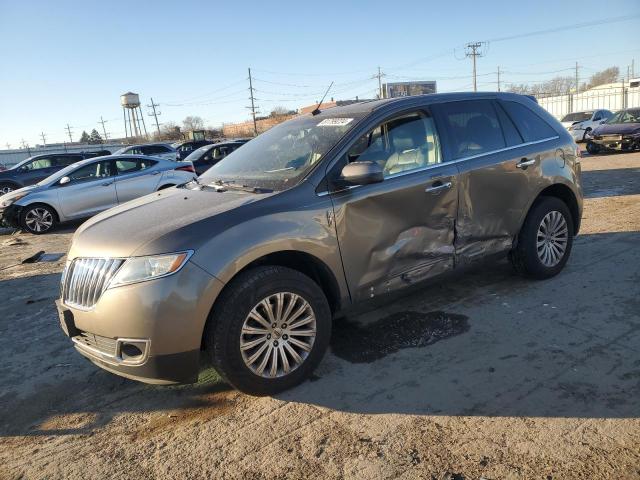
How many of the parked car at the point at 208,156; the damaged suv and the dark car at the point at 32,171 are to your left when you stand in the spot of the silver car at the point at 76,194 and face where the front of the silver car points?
1

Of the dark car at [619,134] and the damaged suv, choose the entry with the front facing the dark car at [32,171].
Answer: the dark car at [619,134]

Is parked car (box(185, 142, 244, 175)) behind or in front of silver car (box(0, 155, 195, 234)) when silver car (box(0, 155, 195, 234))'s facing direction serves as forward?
behind

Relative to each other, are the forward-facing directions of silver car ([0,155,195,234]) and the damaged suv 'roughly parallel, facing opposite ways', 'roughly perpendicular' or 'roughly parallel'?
roughly parallel

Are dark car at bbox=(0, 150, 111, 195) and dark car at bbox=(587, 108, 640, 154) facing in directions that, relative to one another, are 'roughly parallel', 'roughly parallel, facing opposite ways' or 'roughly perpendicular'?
roughly parallel

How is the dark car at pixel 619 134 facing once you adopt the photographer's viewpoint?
facing the viewer and to the left of the viewer

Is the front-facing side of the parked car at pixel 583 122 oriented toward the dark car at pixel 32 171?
yes

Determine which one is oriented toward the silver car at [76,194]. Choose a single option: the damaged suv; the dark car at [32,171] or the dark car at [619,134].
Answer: the dark car at [619,134]

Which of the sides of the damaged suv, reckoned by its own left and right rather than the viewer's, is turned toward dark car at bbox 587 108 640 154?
back

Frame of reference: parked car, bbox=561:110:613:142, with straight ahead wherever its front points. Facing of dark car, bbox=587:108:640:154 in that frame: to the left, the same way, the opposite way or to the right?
the same way

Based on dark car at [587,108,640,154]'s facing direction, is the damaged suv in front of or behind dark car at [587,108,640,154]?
in front

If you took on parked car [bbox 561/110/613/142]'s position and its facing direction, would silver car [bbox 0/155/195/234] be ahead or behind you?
ahead

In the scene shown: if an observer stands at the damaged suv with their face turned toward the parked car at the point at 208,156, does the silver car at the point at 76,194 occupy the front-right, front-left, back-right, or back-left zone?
front-left

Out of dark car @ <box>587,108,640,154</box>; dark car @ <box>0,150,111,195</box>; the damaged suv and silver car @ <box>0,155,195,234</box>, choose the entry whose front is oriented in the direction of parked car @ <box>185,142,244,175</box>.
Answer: dark car @ <box>587,108,640,154</box>

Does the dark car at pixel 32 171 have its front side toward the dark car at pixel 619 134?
no

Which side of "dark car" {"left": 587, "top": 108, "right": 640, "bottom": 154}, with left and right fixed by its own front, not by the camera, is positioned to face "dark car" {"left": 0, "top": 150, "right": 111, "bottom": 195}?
front

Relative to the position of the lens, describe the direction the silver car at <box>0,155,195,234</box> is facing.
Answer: facing to the left of the viewer

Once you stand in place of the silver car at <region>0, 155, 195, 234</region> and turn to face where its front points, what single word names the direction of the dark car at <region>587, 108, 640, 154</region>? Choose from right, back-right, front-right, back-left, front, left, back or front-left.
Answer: back

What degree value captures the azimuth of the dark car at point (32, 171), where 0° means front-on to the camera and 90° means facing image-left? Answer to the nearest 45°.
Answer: approximately 90°

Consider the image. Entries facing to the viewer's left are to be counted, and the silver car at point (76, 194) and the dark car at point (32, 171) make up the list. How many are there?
2
